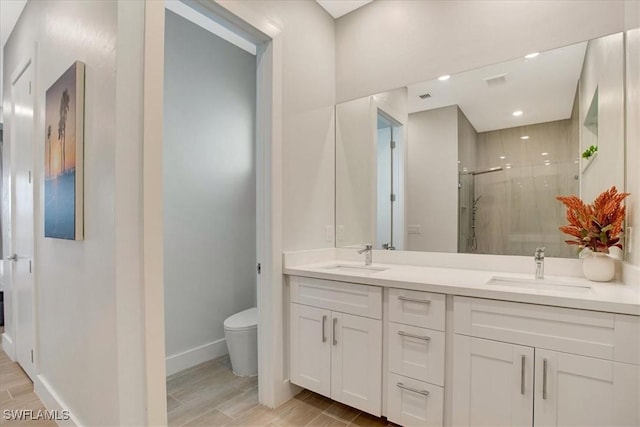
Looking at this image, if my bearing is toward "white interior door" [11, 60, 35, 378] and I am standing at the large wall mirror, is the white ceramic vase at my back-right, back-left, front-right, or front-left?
back-left

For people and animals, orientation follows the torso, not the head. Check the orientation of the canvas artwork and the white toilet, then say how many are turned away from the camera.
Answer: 0

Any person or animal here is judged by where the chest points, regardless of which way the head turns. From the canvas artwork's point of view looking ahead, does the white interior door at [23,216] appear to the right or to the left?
on its right

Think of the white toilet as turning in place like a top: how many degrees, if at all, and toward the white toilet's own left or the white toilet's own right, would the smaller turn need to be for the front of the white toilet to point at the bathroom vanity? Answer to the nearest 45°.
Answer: approximately 90° to the white toilet's own left

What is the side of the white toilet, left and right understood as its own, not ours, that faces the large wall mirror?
left
